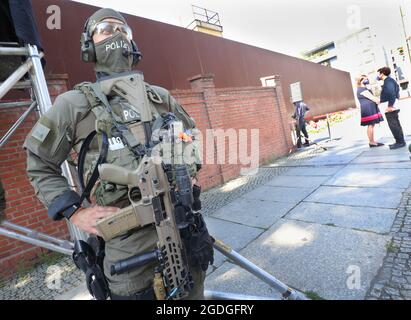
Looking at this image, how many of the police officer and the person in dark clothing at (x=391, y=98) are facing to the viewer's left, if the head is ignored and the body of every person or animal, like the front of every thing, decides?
1

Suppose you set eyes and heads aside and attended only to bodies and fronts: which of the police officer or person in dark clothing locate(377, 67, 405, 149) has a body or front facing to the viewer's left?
the person in dark clothing

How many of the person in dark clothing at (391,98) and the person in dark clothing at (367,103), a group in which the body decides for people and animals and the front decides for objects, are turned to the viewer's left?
1

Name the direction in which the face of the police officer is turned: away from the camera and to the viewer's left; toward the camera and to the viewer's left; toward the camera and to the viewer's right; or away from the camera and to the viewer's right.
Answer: toward the camera and to the viewer's right

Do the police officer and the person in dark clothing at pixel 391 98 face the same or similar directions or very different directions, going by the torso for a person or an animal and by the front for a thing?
very different directions

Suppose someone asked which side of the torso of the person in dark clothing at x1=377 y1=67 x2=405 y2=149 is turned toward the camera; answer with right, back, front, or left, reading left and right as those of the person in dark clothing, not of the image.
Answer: left
